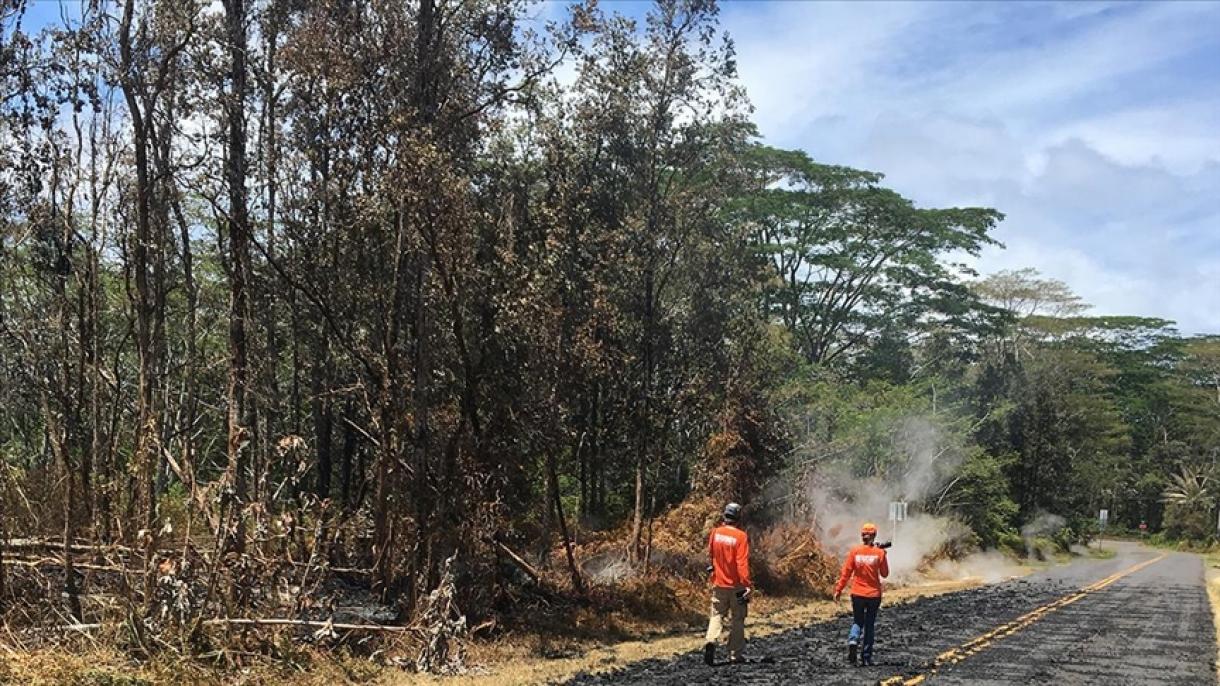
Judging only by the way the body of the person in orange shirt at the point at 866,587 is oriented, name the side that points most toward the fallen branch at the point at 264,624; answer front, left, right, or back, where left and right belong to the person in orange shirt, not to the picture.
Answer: left

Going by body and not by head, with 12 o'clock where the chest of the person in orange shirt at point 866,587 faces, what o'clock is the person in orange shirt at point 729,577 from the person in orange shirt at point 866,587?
the person in orange shirt at point 729,577 is roughly at 8 o'clock from the person in orange shirt at point 866,587.

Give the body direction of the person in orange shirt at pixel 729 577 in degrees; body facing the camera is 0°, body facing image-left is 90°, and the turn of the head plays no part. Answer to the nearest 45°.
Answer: approximately 180°

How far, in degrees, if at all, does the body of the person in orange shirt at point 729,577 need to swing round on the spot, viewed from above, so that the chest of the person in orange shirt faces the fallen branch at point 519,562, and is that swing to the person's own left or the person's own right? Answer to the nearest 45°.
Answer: approximately 45° to the person's own left

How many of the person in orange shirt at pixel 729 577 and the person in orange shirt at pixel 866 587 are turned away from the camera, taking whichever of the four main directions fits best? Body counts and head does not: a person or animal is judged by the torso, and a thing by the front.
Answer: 2

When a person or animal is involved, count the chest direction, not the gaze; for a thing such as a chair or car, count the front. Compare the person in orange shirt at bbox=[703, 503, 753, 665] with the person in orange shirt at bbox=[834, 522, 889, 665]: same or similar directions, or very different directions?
same or similar directions

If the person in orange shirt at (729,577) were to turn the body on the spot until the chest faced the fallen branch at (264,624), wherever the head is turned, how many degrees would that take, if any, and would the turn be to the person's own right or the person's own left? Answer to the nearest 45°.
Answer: approximately 90° to the person's own left

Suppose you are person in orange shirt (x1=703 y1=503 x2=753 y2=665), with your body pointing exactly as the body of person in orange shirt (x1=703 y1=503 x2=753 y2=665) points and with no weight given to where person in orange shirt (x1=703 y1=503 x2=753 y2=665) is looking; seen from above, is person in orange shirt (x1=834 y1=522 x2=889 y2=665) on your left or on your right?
on your right

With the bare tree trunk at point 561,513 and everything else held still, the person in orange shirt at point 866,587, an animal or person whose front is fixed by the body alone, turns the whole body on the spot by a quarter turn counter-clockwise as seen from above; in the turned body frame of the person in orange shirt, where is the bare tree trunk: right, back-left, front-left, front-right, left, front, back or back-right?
front-right

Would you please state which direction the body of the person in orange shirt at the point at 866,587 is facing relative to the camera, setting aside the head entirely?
away from the camera
